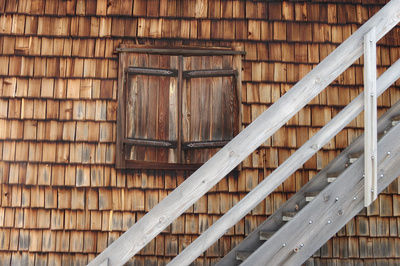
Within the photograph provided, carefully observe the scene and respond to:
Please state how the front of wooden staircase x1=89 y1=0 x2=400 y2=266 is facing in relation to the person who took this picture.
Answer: facing to the left of the viewer
